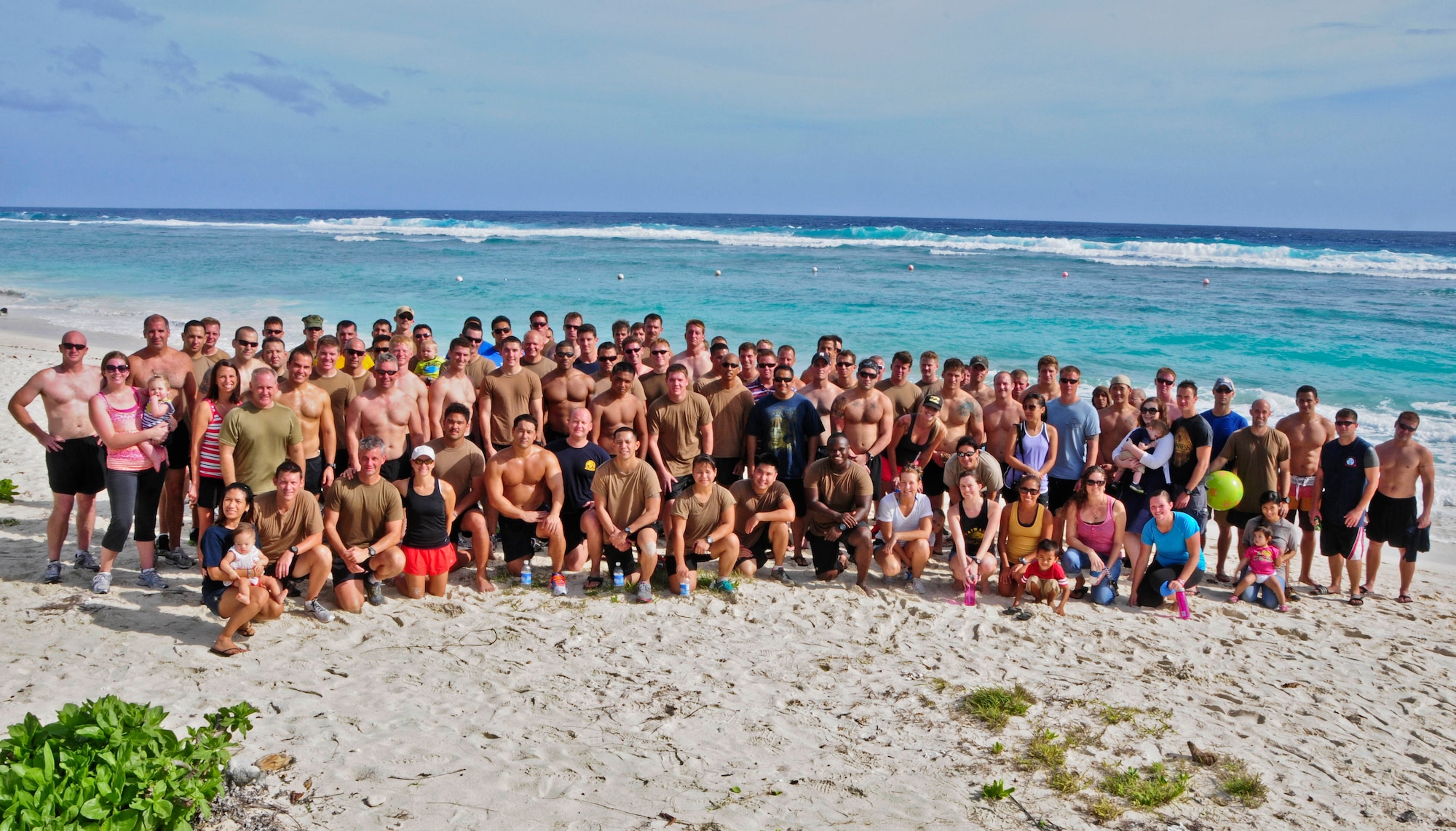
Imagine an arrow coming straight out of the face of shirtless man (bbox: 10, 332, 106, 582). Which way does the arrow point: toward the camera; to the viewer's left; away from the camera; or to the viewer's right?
toward the camera

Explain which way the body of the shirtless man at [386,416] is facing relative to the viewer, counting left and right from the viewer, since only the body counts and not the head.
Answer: facing the viewer

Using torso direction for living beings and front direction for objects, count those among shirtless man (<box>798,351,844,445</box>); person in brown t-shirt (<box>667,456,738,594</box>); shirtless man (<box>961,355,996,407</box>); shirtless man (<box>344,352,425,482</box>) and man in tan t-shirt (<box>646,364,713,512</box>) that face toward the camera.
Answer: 5

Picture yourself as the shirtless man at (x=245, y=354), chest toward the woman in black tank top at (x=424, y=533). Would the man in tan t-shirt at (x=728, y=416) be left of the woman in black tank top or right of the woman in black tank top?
left

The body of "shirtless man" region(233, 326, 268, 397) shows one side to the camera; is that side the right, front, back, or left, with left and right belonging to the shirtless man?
front

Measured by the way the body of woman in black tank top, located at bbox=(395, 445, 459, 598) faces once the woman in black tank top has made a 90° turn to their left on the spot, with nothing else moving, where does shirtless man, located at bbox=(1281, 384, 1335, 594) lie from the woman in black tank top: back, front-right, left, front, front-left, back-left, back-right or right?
front

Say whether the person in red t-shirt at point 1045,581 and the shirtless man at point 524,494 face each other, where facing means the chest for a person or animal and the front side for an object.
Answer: no

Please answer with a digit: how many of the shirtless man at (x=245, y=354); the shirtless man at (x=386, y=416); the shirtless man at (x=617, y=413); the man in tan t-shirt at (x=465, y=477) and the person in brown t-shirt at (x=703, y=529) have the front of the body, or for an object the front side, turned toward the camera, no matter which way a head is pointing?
5

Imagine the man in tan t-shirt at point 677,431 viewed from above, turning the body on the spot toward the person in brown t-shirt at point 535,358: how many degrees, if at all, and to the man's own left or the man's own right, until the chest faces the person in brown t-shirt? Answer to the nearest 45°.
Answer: approximately 135° to the man's own right

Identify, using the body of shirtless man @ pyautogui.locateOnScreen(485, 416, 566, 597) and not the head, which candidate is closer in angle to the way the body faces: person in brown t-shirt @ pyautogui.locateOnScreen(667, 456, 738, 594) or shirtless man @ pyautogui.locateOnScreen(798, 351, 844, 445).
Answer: the person in brown t-shirt

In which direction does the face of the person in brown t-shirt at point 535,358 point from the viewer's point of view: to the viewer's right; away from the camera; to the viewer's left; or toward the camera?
toward the camera

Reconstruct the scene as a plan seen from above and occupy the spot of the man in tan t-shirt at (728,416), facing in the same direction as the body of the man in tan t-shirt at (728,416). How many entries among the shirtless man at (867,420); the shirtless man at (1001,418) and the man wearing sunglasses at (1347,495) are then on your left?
3

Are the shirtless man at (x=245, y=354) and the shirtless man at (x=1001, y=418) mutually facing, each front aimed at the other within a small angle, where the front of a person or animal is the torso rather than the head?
no

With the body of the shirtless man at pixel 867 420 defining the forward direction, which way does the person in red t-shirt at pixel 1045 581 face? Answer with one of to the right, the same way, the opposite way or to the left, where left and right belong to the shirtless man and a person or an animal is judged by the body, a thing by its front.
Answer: the same way

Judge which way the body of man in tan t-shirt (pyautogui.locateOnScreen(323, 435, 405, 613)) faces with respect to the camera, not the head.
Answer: toward the camera

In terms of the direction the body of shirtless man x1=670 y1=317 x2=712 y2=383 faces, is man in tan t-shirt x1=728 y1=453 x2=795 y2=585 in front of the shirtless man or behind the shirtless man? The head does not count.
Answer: in front

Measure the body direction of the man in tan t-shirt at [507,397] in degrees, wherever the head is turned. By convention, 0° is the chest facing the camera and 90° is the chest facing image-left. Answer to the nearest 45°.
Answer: approximately 0°
